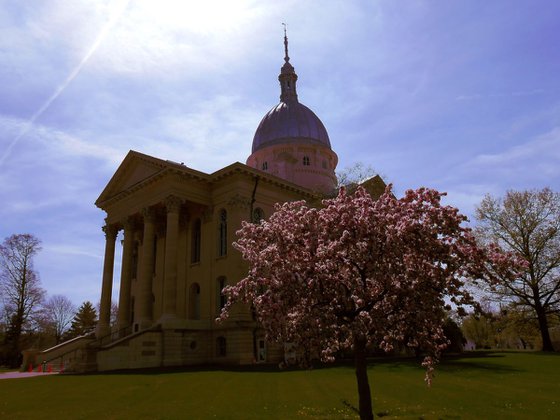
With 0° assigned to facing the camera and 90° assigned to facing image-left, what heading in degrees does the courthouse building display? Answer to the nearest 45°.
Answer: approximately 45°

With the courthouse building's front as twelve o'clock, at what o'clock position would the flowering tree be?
The flowering tree is roughly at 10 o'clock from the courthouse building.
